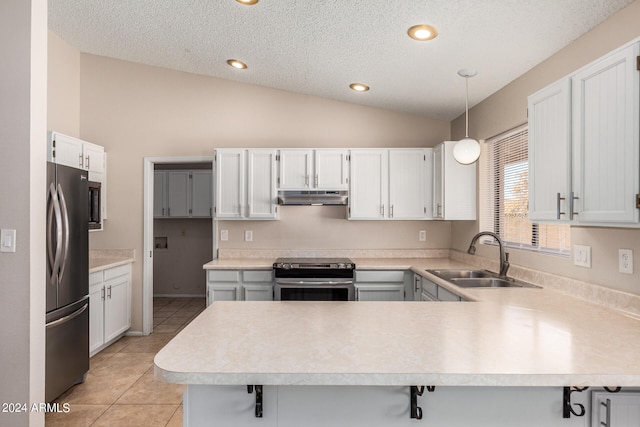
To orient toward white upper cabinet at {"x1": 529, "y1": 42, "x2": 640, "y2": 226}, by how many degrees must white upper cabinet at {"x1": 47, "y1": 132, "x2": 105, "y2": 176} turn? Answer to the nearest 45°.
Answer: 0° — it already faces it

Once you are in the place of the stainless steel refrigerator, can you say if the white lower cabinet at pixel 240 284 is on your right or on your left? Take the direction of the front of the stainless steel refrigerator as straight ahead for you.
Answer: on your left

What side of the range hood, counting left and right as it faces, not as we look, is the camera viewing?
front

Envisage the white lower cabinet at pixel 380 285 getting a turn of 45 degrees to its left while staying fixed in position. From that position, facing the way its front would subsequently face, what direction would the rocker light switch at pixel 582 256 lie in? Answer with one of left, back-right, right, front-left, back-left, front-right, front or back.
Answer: front

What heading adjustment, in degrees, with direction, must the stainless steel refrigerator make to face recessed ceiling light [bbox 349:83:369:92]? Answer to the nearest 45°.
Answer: approximately 45° to its left

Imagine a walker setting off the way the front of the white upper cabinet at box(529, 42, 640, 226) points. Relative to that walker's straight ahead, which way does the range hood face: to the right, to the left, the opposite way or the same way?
to the left

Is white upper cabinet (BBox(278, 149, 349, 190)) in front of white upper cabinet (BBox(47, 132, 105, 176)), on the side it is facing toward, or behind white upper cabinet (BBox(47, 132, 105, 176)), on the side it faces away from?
in front

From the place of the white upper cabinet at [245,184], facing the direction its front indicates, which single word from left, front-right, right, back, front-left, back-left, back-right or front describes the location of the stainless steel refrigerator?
front-right

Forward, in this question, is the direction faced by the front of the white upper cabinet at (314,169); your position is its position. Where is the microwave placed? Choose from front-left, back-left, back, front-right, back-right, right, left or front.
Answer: right

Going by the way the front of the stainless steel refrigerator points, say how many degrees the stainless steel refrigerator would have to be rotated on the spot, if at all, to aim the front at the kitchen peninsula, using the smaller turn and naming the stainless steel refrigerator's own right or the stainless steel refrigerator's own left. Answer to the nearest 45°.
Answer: approximately 45° to the stainless steel refrigerator's own right

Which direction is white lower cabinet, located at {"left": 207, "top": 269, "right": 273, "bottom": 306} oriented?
toward the camera

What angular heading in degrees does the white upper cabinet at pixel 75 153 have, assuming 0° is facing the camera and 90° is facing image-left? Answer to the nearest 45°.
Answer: approximately 315°

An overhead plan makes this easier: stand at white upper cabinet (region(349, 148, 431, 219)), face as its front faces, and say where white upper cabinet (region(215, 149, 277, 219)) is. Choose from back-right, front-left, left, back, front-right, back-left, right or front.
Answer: right

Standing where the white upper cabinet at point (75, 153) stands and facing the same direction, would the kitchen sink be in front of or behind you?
in front

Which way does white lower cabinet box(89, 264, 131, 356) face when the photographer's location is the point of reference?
facing the viewer and to the right of the viewer

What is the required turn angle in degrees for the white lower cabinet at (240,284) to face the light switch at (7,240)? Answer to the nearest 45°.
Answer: approximately 45° to its right
